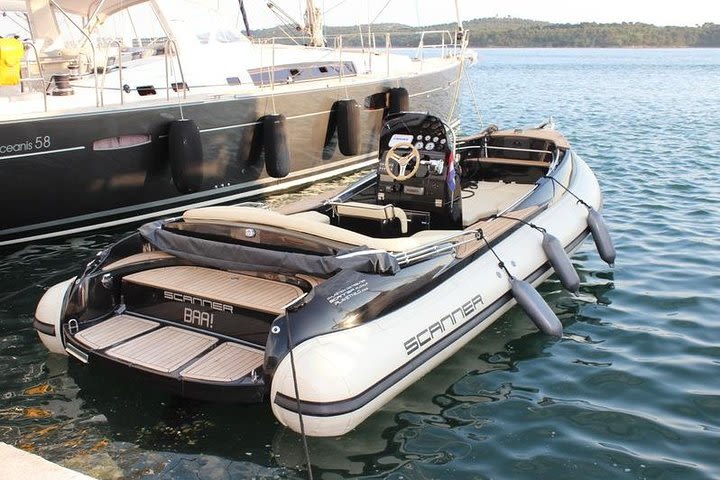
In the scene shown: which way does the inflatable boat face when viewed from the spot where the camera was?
facing away from the viewer and to the right of the viewer

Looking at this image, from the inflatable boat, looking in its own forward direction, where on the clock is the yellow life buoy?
The yellow life buoy is roughly at 9 o'clock from the inflatable boat.
